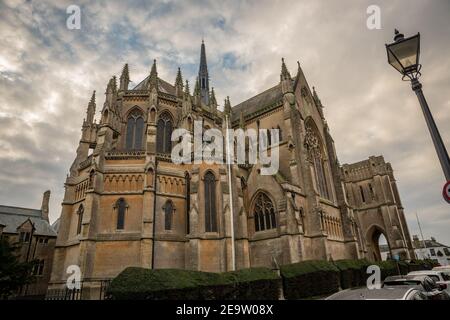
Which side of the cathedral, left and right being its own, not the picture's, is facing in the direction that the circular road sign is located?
right

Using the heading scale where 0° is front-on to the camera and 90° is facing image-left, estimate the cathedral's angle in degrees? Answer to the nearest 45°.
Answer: approximately 225°

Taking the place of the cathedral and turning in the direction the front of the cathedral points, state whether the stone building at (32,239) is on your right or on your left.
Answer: on your left

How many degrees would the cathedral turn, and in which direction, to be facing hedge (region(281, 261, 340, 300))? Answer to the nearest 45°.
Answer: approximately 90° to its right

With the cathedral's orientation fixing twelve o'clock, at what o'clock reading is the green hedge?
The green hedge is roughly at 4 o'clock from the cathedral.
